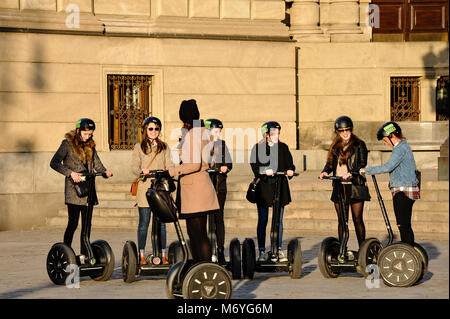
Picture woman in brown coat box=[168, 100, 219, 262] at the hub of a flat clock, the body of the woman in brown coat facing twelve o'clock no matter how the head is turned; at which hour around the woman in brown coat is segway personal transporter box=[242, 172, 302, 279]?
The segway personal transporter is roughly at 4 o'clock from the woman in brown coat.

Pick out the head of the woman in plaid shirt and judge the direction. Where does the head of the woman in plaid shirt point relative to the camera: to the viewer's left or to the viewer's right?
to the viewer's left

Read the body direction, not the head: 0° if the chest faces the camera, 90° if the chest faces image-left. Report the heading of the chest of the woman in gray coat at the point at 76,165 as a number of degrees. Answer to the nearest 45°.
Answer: approximately 315°

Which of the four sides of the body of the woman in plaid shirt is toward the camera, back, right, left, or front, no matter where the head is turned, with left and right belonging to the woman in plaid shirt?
left

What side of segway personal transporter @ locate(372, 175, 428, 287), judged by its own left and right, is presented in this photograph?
left

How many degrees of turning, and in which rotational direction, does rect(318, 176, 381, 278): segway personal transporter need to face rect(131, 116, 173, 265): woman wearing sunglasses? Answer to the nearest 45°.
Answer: approximately 45° to its right

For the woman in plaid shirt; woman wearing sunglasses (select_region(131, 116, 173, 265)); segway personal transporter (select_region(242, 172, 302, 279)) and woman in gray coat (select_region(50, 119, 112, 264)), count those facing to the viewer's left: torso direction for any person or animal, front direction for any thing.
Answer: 1
